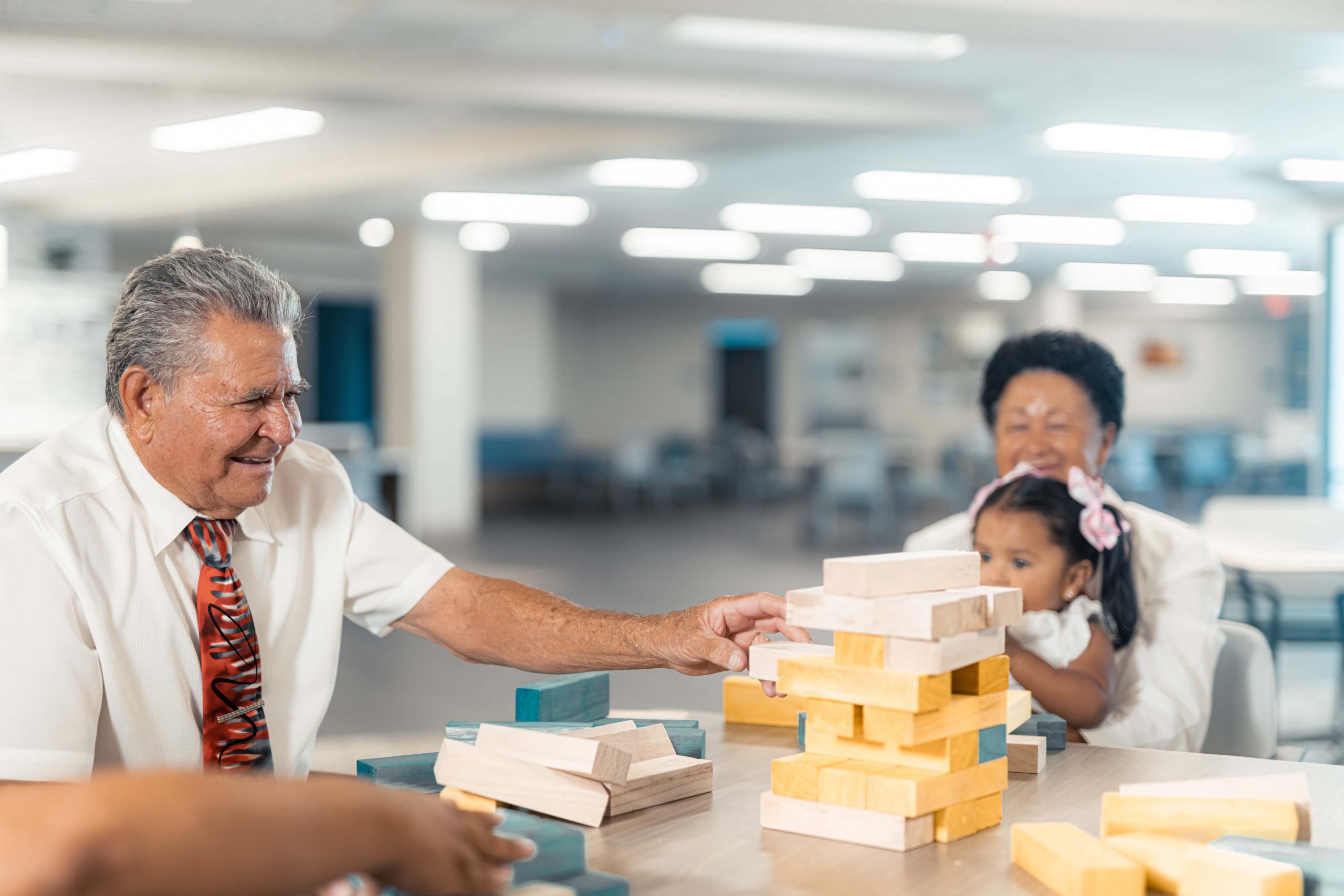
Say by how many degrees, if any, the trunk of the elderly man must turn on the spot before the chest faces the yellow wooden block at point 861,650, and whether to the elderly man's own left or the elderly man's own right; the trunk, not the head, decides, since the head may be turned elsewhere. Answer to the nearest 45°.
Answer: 0° — they already face it

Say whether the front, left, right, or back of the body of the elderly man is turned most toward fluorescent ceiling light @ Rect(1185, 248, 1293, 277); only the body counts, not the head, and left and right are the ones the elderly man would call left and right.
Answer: left

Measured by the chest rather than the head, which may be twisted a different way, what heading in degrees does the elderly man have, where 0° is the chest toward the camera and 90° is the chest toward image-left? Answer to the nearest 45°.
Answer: approximately 315°

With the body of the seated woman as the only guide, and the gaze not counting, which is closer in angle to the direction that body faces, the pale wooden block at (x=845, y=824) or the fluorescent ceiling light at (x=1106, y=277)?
the pale wooden block

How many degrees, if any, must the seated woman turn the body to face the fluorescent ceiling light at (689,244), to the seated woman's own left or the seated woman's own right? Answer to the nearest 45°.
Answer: approximately 135° to the seated woman's own right

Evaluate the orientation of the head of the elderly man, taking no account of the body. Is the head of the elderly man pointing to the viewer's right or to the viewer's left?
to the viewer's right

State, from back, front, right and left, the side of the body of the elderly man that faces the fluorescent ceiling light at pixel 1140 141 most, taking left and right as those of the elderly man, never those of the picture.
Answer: left

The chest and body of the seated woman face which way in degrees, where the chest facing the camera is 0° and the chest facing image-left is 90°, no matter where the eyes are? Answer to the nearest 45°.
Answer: approximately 45°

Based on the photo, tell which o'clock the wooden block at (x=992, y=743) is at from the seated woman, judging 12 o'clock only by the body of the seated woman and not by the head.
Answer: The wooden block is roughly at 11 o'clock from the seated woman.

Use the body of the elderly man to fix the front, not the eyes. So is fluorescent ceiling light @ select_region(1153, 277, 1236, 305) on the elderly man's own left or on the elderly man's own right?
on the elderly man's own left

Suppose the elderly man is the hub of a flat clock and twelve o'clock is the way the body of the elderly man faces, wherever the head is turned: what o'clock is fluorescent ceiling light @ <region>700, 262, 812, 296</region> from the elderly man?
The fluorescent ceiling light is roughly at 8 o'clock from the elderly man.
